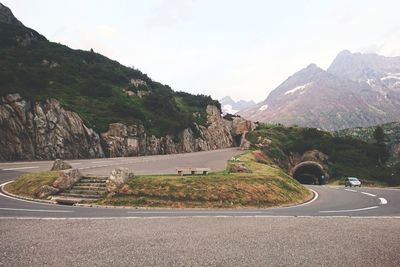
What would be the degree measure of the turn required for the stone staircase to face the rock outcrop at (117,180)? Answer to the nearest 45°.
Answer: approximately 45° to its left

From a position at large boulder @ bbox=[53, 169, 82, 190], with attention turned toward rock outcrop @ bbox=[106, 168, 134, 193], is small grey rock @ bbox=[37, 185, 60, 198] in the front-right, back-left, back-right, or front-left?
back-right

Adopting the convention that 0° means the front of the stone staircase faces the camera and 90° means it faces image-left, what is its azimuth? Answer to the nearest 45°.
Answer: approximately 0°

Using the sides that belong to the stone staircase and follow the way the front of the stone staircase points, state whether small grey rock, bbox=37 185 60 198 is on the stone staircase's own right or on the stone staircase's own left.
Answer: on the stone staircase's own right

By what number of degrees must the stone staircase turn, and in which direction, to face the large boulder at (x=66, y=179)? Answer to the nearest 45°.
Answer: approximately 135° to its right
